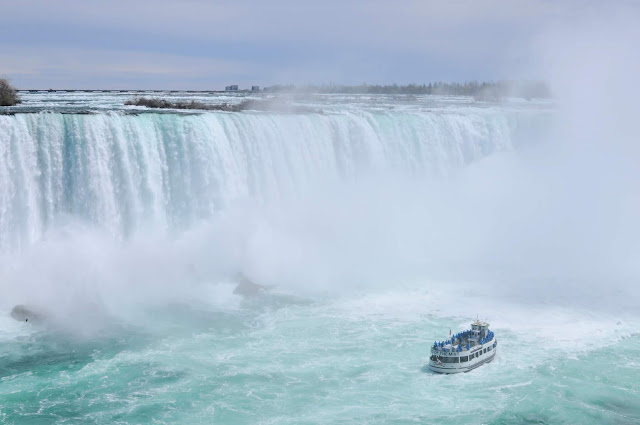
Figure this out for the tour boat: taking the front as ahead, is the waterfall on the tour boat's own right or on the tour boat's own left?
on the tour boat's own left

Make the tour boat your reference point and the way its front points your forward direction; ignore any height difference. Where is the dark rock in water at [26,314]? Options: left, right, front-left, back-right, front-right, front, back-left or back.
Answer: back-left

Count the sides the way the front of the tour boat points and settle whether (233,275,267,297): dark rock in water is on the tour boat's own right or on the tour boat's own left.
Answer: on the tour boat's own left

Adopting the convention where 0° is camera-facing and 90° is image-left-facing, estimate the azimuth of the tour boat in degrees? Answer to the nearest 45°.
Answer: approximately 225°
